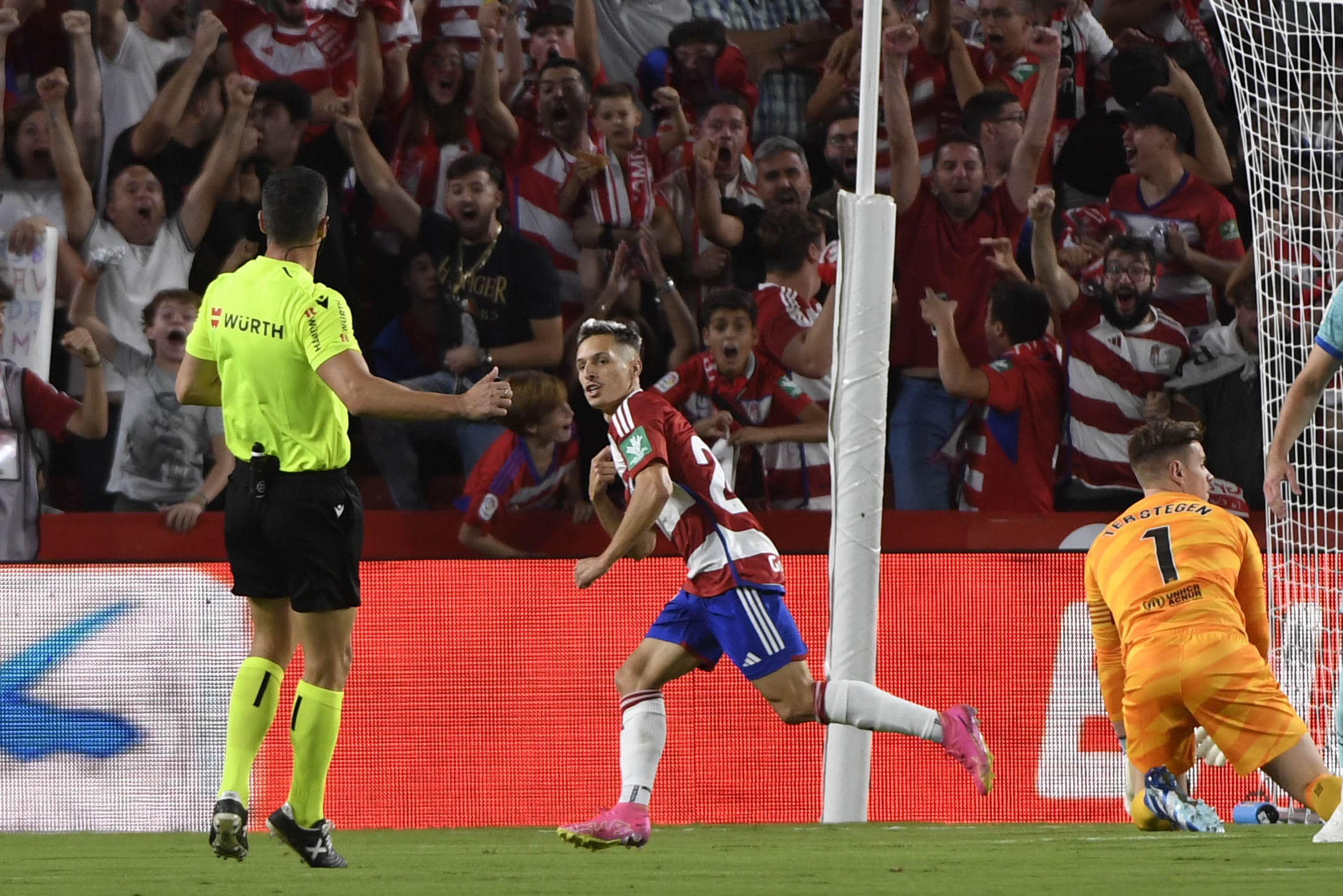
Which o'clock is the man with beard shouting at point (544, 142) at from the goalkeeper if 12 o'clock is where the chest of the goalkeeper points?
The man with beard shouting is roughly at 10 o'clock from the goalkeeper.

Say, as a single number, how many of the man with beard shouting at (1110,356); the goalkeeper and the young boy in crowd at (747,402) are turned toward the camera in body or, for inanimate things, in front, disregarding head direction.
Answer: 2

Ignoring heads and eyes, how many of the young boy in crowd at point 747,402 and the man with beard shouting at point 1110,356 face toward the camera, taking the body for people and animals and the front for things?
2

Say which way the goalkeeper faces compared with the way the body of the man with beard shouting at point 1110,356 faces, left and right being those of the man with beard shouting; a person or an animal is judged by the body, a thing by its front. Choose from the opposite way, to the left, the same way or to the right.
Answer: the opposite way

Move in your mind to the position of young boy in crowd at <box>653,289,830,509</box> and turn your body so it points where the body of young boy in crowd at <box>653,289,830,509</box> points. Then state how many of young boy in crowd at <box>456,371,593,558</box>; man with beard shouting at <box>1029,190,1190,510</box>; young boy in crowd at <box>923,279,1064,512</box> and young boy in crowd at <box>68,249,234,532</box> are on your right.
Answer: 2

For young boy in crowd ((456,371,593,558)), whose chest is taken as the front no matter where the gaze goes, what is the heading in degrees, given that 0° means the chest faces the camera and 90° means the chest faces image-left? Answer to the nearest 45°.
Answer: approximately 315°

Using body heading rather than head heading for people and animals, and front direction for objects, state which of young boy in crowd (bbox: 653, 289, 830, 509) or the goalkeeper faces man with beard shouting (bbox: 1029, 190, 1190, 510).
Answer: the goalkeeper

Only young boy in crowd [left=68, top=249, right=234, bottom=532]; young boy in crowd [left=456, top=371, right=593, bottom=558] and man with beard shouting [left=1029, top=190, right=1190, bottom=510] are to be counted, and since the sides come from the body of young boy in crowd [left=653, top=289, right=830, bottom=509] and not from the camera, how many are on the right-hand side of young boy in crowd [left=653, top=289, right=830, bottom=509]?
2

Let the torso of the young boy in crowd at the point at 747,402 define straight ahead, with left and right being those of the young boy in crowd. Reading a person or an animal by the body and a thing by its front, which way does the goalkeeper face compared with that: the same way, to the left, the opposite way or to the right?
the opposite way

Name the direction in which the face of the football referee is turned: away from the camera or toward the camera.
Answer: away from the camera

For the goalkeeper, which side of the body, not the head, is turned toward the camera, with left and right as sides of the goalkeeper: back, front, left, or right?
back

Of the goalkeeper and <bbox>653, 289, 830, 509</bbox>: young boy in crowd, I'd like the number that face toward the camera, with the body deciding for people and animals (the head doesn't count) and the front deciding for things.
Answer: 1
